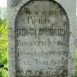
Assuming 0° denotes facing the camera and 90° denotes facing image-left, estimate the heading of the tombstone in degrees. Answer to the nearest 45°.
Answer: approximately 0°
